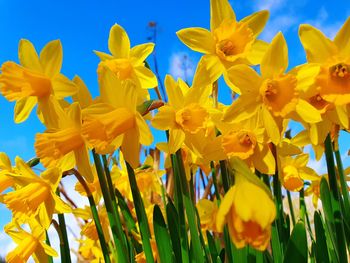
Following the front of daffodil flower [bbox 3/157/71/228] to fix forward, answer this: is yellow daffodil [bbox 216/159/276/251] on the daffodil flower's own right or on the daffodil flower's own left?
on the daffodil flower's own left

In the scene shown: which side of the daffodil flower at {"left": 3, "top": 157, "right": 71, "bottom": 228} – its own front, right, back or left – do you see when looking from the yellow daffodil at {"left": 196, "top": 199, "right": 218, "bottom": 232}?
back

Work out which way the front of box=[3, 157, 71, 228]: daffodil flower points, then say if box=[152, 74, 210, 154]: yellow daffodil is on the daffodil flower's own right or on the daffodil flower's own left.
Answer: on the daffodil flower's own left

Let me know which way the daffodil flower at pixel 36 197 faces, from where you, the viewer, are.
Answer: facing the viewer and to the left of the viewer
